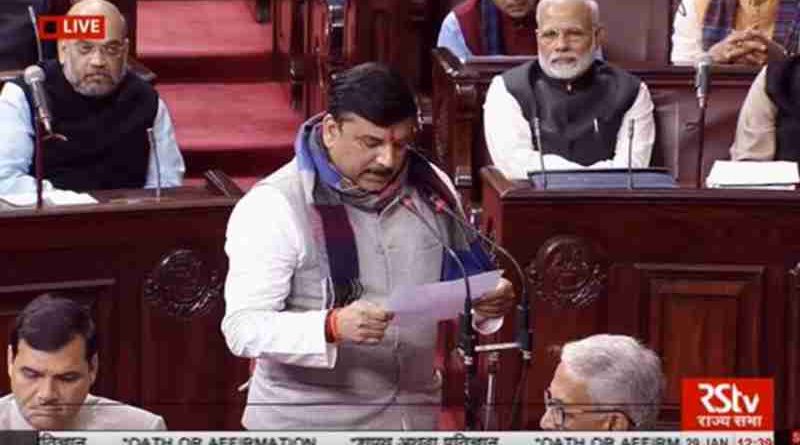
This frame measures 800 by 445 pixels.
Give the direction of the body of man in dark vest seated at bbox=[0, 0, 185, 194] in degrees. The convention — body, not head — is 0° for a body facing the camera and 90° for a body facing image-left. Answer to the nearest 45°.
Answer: approximately 0°

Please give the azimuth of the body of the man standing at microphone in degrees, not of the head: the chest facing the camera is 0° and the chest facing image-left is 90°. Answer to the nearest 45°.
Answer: approximately 315°

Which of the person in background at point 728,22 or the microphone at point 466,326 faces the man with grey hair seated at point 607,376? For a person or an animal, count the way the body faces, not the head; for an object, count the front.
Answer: the person in background

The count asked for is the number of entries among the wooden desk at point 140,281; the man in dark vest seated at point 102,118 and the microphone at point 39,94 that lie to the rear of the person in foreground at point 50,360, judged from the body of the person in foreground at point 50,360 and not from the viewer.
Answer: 3

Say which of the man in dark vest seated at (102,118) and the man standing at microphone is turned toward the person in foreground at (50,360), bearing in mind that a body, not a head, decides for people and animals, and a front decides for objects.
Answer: the man in dark vest seated
